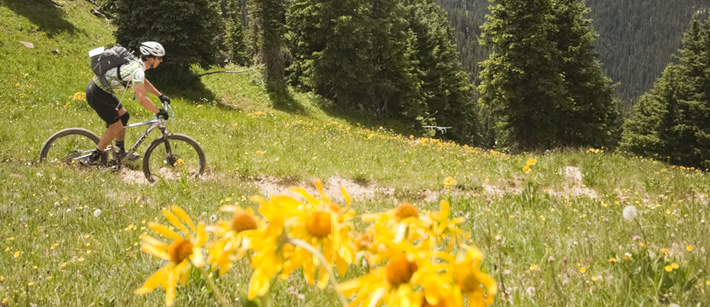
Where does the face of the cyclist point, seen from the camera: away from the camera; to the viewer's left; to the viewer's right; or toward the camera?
to the viewer's right

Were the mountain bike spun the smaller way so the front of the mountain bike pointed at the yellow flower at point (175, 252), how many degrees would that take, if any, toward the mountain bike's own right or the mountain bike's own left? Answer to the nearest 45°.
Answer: approximately 90° to the mountain bike's own right

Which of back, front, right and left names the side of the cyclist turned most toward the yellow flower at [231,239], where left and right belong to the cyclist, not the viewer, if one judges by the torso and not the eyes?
right

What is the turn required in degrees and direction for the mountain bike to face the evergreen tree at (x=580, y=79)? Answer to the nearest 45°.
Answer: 0° — it already faces it

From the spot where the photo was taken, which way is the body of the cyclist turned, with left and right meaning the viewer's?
facing to the right of the viewer

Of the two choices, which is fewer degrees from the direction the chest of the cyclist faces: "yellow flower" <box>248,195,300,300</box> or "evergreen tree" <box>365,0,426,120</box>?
the evergreen tree

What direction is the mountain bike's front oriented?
to the viewer's right

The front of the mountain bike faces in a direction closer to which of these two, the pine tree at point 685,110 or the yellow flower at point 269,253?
the pine tree

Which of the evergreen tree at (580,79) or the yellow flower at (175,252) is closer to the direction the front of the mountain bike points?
the evergreen tree

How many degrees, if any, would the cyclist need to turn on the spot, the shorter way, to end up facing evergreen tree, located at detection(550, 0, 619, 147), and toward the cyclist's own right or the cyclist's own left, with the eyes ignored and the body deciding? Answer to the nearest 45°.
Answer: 0° — they already face it

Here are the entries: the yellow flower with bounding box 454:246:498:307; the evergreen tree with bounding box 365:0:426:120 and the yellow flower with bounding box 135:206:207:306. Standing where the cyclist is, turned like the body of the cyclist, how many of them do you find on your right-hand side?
2

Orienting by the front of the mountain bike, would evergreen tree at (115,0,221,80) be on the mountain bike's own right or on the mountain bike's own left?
on the mountain bike's own left
